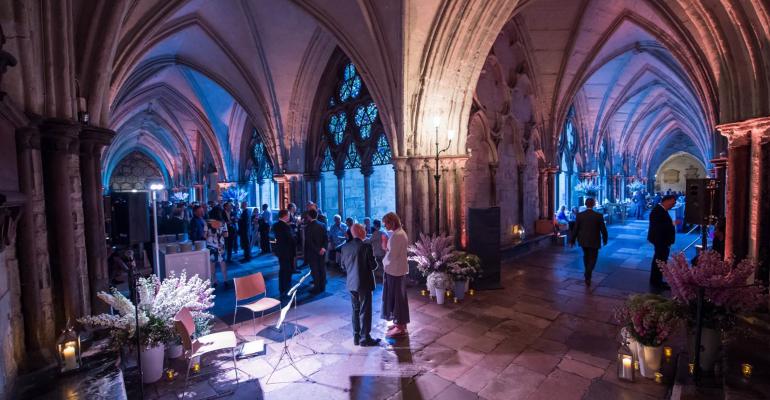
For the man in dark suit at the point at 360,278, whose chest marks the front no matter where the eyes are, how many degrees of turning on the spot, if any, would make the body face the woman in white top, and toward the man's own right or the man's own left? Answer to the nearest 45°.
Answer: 0° — they already face them

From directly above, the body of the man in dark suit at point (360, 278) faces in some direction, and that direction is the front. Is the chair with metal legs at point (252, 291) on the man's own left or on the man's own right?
on the man's own left

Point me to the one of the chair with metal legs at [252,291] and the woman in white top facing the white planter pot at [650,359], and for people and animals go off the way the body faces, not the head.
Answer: the chair with metal legs

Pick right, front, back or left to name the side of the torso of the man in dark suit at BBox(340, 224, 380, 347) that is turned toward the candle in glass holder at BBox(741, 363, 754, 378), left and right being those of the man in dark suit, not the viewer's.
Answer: right

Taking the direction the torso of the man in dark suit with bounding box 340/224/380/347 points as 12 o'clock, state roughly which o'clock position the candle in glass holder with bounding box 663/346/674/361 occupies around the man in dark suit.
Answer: The candle in glass holder is roughly at 2 o'clock from the man in dark suit.

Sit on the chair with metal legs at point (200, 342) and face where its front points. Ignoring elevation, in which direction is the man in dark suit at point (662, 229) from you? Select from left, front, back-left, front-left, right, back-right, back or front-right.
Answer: front

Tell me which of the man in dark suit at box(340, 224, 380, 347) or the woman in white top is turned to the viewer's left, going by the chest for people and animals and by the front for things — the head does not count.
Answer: the woman in white top

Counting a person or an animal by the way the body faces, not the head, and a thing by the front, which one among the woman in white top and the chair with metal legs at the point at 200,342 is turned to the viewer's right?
the chair with metal legs

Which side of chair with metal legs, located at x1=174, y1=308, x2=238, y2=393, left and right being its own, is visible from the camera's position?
right

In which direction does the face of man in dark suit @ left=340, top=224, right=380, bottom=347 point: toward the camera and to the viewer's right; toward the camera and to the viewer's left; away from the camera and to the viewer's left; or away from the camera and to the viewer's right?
away from the camera and to the viewer's right

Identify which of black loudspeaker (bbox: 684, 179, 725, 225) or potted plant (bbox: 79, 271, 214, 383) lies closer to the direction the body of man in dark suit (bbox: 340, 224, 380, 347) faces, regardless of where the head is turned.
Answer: the black loudspeaker

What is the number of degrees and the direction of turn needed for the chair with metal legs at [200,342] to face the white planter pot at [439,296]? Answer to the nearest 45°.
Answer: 0° — it already faces it

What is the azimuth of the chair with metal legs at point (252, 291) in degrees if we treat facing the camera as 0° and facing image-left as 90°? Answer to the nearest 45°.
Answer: approximately 315°

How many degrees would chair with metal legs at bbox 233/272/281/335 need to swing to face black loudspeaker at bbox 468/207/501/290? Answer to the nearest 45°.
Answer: approximately 45° to its left

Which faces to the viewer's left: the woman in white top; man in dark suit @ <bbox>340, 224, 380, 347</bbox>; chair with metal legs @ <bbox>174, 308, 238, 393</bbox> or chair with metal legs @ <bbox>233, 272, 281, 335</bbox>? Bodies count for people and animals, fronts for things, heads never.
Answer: the woman in white top

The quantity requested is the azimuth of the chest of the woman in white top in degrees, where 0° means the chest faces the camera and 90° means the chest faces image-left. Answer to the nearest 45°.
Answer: approximately 90°

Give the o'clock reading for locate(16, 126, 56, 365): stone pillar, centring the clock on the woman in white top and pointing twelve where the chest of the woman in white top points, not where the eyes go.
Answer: The stone pillar is roughly at 11 o'clock from the woman in white top.

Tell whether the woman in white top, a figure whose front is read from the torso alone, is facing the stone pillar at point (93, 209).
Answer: yes
